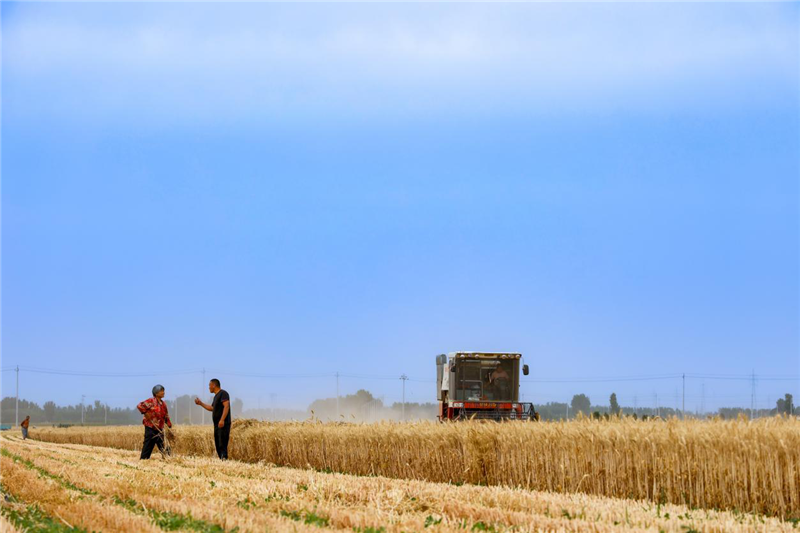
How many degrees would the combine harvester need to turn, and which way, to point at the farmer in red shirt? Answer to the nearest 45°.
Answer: approximately 45° to its right

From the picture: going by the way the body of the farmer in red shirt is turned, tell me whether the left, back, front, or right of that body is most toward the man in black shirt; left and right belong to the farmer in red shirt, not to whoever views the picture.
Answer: front

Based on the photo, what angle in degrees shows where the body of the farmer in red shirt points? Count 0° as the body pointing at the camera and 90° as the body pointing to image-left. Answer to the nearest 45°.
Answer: approximately 315°

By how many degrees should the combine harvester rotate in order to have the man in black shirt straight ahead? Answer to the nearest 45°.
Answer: approximately 45° to its right

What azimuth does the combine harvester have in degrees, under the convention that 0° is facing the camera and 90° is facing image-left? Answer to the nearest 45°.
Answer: approximately 0°

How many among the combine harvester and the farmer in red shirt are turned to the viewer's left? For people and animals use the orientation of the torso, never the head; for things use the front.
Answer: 0

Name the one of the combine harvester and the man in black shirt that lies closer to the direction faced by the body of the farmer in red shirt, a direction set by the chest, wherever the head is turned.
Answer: the man in black shirt
